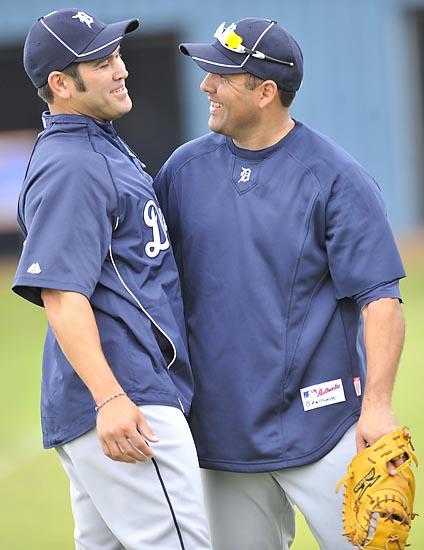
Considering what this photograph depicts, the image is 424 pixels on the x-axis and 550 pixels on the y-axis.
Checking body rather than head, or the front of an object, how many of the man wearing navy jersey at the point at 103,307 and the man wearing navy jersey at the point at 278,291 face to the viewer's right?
1

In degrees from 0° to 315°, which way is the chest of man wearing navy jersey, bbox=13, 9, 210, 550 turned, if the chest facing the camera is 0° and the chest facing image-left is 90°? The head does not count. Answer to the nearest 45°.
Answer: approximately 270°

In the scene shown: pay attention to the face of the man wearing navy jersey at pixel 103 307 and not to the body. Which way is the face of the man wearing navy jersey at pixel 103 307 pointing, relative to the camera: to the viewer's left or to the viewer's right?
to the viewer's right

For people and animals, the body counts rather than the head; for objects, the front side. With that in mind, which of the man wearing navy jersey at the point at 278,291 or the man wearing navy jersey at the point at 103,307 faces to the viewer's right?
the man wearing navy jersey at the point at 103,307

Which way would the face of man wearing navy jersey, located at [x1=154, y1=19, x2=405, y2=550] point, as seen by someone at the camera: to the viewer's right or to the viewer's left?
to the viewer's left
